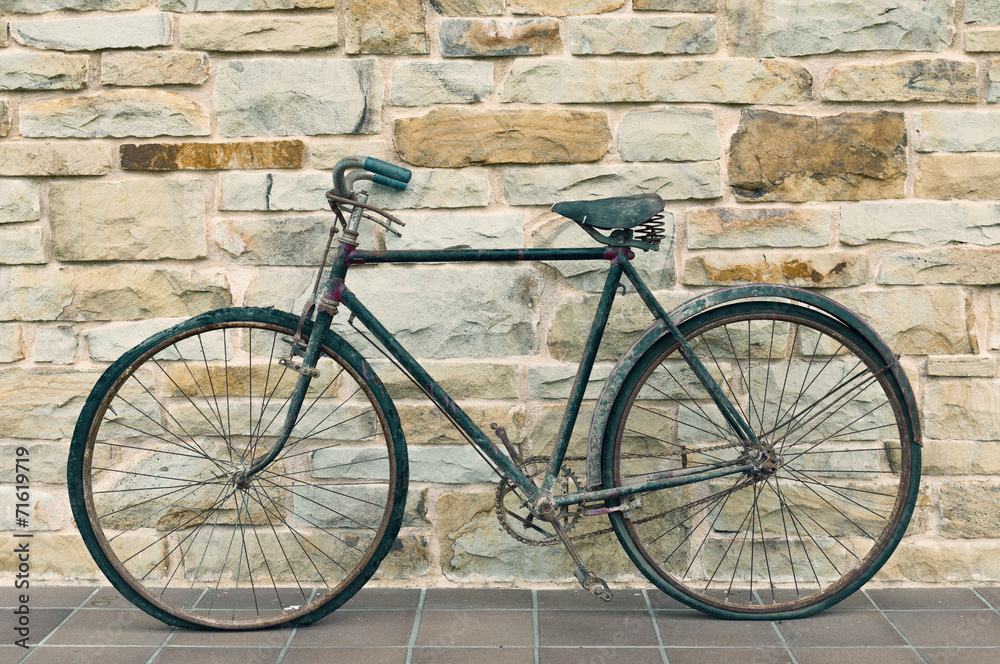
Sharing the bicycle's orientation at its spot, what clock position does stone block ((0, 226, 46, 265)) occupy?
The stone block is roughly at 12 o'clock from the bicycle.

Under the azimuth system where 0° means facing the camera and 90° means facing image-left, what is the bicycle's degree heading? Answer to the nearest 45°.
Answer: approximately 90°

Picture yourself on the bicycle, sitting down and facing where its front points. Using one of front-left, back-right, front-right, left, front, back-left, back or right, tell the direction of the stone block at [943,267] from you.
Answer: back

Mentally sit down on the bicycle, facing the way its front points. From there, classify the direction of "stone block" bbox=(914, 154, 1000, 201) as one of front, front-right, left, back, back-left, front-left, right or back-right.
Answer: back

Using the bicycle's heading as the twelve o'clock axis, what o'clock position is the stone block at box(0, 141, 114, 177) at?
The stone block is roughly at 12 o'clock from the bicycle.

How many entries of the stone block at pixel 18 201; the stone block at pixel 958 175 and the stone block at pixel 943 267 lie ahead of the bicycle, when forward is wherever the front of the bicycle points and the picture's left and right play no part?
1

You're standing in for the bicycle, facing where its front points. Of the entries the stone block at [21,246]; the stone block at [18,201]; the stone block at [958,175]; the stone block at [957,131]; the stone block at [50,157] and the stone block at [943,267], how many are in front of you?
3

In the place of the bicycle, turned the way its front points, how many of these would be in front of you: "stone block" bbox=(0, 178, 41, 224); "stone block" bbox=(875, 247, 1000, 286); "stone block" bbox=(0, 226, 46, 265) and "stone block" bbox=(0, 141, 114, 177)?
3

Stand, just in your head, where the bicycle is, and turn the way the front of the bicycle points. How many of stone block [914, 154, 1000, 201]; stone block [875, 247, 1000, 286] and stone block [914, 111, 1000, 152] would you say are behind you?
3
